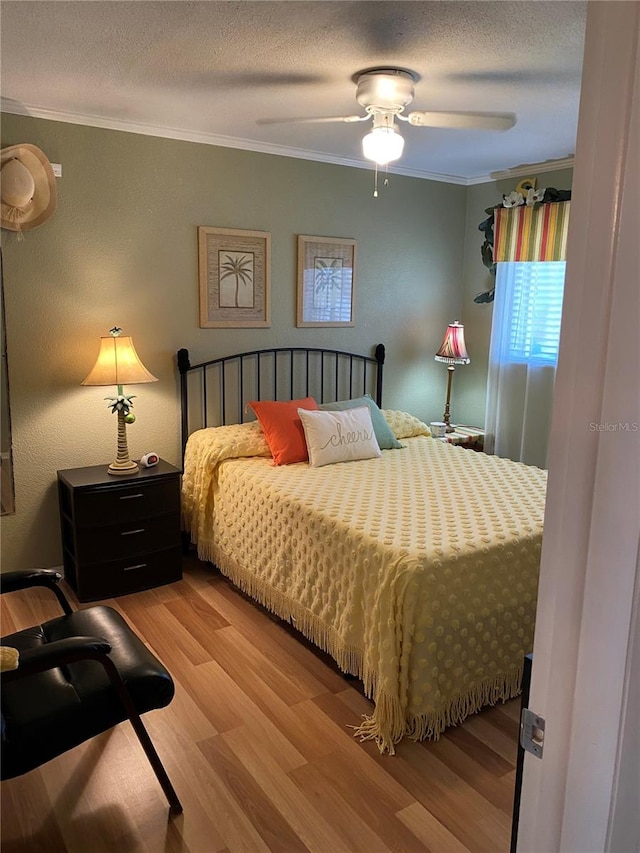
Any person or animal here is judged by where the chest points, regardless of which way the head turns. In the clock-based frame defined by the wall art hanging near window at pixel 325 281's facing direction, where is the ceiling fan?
The ceiling fan is roughly at 1 o'clock from the wall art hanging near window.

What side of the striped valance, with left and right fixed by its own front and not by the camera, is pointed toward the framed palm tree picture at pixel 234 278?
front

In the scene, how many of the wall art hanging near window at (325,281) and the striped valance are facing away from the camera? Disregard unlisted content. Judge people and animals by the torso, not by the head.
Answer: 0

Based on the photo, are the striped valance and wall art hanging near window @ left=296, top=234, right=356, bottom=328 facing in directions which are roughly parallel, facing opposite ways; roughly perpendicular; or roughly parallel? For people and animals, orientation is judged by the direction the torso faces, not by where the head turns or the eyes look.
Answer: roughly perpendicular

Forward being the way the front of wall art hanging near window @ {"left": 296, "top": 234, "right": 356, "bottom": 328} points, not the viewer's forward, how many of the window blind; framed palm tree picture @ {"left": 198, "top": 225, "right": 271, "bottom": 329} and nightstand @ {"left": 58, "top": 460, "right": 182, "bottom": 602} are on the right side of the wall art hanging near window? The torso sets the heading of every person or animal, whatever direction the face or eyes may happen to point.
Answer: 2

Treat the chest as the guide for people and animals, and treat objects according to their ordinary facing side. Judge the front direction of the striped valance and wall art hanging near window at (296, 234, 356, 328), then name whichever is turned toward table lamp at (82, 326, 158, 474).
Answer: the striped valance

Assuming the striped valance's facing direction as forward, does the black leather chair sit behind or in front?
in front

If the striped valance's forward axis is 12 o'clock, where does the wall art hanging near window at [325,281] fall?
The wall art hanging near window is roughly at 1 o'clock from the striped valance.

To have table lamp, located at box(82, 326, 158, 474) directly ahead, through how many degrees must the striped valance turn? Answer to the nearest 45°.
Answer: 0° — it already faces it

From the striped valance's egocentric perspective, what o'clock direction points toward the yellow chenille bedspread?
The yellow chenille bedspread is roughly at 11 o'clock from the striped valance.

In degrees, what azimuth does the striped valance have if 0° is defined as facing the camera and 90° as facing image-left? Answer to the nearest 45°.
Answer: approximately 45°

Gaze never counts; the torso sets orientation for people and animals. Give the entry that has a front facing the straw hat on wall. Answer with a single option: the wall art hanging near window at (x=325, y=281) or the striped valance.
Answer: the striped valance

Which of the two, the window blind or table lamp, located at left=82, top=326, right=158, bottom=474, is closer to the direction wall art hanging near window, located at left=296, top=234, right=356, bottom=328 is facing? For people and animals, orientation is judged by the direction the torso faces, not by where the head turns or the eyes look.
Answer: the window blind

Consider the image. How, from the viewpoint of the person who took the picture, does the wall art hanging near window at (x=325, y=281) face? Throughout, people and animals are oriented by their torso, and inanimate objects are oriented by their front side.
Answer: facing the viewer and to the right of the viewer

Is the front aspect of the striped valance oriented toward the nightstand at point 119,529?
yes

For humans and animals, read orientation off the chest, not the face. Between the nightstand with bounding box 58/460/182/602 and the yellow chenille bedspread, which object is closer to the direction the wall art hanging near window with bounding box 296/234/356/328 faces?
the yellow chenille bedspread
